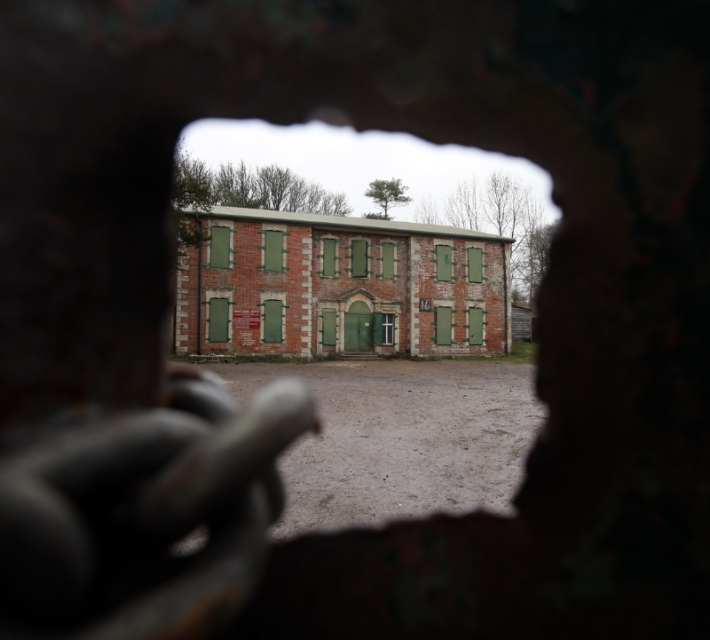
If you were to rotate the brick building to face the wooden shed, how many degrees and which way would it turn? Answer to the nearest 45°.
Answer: approximately 135° to its left

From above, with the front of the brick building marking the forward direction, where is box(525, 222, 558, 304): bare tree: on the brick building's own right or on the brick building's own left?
on the brick building's own left

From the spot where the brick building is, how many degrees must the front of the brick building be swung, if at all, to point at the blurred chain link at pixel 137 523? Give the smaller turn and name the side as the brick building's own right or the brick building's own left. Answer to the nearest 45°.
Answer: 0° — it already faces it

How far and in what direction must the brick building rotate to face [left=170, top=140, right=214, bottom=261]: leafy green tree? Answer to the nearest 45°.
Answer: approximately 45° to its right

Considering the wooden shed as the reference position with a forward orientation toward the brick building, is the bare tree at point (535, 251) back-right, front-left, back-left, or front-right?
back-right

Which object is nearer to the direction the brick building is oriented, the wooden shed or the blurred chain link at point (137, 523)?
the blurred chain link

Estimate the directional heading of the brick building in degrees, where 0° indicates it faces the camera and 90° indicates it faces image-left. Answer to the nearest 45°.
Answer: approximately 0°

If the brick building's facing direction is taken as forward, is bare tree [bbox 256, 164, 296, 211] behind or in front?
behind
